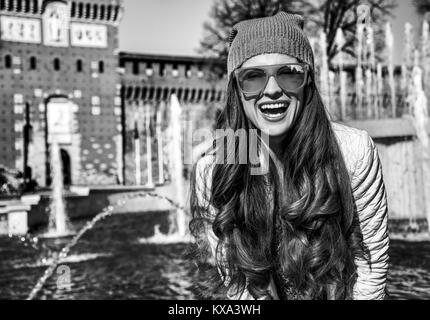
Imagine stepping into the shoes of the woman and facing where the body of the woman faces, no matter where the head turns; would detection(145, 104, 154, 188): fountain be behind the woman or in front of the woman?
behind

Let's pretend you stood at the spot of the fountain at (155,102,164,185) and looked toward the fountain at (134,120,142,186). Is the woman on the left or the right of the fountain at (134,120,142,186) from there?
left

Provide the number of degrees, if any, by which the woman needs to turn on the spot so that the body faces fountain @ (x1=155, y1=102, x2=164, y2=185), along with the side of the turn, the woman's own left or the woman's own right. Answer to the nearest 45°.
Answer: approximately 180°

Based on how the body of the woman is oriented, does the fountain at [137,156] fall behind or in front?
behind

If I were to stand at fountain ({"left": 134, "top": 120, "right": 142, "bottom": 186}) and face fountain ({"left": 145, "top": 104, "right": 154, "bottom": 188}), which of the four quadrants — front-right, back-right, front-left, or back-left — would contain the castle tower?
back-left

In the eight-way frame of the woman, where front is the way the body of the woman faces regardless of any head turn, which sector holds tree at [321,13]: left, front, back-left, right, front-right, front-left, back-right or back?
back

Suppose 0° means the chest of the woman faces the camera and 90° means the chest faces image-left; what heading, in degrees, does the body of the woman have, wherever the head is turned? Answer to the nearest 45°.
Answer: approximately 0°

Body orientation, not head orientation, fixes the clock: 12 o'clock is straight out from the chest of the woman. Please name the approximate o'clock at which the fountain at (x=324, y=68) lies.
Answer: The fountain is roughly at 6 o'clock from the woman.
